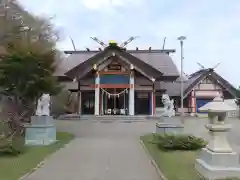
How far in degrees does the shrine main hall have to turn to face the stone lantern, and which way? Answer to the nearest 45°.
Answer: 0° — it already faces it

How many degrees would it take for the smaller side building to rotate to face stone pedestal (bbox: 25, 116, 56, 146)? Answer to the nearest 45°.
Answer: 0° — it already faces it

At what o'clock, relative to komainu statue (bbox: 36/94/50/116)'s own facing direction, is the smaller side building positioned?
The smaller side building is roughly at 9 o'clock from the komainu statue.

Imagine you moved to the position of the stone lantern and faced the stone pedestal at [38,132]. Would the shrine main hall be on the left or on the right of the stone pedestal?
right

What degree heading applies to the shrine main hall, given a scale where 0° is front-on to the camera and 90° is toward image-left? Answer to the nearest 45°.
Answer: approximately 0°

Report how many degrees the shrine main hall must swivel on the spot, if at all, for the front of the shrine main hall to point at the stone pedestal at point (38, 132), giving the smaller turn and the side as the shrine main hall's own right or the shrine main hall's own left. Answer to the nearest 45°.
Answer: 0° — it already faces it

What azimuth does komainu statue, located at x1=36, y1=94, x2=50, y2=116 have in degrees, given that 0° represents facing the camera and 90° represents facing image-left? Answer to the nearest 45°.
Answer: approximately 315°

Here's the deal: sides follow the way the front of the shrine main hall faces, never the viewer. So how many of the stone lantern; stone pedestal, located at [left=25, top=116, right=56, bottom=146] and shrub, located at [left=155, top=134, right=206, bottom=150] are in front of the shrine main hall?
3
